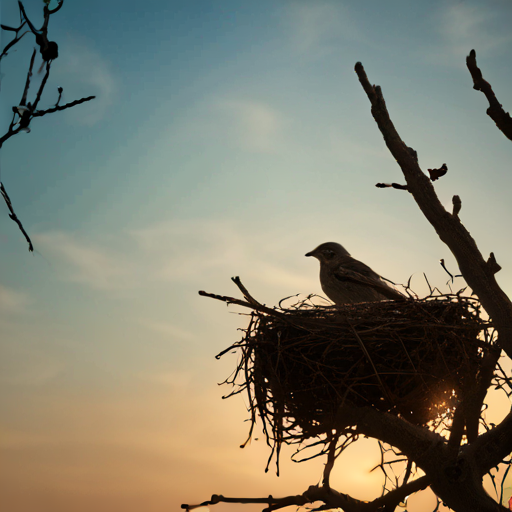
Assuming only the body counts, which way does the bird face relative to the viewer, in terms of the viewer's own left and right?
facing to the left of the viewer
